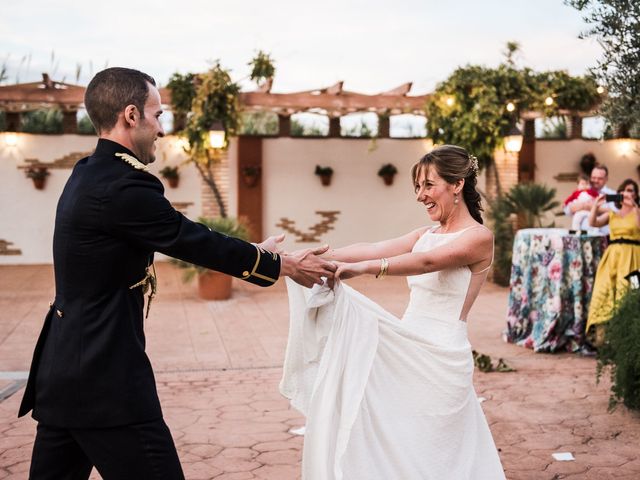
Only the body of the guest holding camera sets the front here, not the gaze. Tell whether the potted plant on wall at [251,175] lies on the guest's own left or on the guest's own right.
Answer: on the guest's own right

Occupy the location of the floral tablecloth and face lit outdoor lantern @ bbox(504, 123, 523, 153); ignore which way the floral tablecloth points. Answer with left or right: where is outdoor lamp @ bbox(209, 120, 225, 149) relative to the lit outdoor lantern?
left

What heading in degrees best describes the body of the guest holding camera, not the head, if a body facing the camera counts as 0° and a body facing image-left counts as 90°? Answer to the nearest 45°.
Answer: approximately 45°

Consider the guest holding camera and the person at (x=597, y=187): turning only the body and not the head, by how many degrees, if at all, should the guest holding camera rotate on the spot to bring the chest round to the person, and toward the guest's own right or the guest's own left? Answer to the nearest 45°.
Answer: approximately 135° to the guest's own right

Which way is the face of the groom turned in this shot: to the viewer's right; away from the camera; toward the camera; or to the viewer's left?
to the viewer's right

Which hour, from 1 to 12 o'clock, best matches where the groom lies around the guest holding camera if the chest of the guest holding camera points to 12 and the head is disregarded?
The groom is roughly at 11 o'clock from the guest holding camera.

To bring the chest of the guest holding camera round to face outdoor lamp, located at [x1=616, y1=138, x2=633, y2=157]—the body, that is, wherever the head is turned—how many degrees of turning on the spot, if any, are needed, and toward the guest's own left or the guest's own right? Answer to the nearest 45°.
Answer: approximately 135° to the guest's own right

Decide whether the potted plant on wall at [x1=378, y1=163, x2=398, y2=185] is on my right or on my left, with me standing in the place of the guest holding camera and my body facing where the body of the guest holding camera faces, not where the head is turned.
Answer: on my right

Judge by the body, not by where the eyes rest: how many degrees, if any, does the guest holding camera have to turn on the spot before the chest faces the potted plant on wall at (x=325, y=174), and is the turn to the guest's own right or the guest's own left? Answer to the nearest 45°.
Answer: approximately 90° to the guest's own right

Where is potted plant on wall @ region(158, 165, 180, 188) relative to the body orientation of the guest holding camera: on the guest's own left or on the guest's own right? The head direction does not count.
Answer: on the guest's own right
